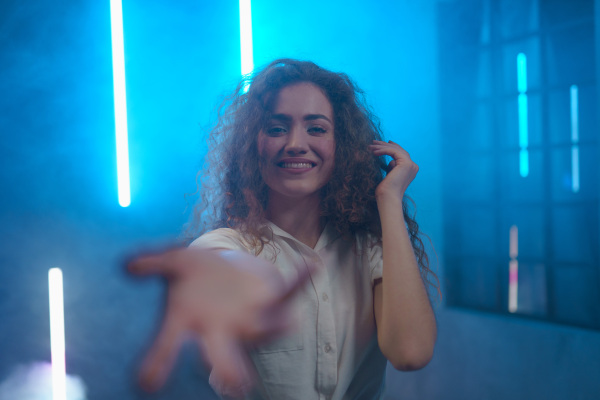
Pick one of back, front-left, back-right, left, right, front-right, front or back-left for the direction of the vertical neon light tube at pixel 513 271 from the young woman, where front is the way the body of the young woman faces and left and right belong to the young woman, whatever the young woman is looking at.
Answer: back-left

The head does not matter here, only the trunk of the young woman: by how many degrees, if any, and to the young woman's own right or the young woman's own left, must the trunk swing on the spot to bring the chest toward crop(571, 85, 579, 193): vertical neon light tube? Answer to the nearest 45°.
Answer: approximately 135° to the young woman's own left

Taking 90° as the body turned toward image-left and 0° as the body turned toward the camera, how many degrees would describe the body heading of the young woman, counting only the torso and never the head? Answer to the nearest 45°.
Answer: approximately 0°

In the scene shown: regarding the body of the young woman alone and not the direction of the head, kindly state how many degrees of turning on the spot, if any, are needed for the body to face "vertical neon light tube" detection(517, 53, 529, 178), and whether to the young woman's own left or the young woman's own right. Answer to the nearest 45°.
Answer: approximately 135° to the young woman's own left
